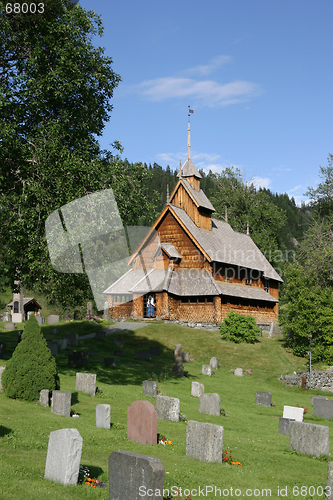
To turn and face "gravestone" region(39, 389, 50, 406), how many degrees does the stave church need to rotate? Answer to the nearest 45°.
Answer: approximately 45° to its left

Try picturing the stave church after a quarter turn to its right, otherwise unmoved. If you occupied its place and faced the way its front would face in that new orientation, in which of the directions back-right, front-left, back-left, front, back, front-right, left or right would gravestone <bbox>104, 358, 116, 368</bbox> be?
back-left

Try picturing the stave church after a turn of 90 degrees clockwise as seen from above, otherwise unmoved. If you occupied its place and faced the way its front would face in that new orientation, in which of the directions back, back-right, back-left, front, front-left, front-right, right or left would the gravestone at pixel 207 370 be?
back-left

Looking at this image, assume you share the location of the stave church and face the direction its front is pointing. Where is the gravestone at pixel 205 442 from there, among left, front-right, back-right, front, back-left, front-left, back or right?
front-left

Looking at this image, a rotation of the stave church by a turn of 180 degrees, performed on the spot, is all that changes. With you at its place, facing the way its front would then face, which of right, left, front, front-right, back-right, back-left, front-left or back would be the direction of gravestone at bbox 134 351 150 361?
back-right

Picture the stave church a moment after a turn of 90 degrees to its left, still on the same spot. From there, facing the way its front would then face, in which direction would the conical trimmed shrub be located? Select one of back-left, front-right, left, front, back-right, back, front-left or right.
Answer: front-right

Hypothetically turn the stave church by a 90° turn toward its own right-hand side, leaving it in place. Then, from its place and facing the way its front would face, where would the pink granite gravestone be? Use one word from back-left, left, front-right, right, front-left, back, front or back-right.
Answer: back-left

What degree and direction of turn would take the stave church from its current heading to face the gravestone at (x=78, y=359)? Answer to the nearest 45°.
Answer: approximately 45° to its left

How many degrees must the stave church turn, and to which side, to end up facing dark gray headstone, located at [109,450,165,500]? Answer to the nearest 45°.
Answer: approximately 45° to its left

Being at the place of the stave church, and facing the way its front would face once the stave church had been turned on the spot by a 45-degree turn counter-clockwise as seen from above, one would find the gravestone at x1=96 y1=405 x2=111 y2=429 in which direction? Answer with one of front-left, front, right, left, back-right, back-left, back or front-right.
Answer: front

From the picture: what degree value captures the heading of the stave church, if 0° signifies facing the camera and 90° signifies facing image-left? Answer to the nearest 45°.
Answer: approximately 45°

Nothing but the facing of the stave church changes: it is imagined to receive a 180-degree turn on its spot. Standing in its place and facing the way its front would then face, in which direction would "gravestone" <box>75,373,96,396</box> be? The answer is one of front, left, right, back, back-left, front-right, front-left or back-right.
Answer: back-right

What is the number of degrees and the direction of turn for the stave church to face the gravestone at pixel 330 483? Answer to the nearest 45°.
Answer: approximately 45° to its left
